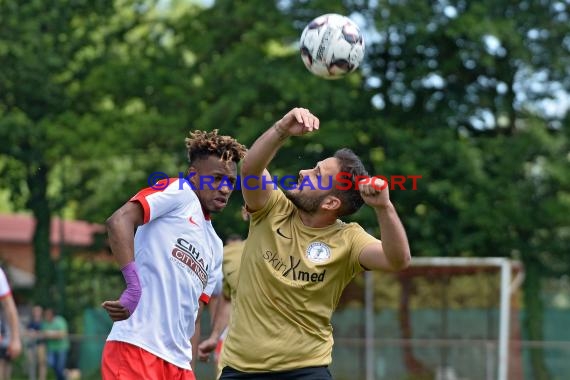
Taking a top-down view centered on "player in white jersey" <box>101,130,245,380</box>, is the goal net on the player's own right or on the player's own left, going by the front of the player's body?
on the player's own left

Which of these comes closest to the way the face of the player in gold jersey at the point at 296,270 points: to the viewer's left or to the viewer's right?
to the viewer's left

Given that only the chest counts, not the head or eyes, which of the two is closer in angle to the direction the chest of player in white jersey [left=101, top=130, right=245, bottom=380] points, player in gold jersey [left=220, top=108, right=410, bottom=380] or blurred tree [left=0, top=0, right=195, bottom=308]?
the player in gold jersey

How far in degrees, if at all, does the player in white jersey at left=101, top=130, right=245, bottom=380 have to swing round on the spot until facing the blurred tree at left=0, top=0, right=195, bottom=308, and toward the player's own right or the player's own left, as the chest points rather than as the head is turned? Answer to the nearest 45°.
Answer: approximately 135° to the player's own left

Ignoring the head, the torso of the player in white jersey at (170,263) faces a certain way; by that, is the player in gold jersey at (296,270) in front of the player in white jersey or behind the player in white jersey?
in front

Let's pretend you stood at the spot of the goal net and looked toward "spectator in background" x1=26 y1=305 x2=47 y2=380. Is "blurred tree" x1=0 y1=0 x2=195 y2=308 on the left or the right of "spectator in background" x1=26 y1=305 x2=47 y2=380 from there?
right

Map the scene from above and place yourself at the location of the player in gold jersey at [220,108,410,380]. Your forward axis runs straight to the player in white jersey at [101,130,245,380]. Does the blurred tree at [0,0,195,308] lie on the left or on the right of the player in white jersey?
right

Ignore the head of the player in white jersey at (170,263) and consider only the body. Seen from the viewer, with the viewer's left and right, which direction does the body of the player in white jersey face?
facing the viewer and to the right of the viewer

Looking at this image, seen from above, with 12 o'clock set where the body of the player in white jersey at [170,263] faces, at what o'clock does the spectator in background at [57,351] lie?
The spectator in background is roughly at 7 o'clock from the player in white jersey.
